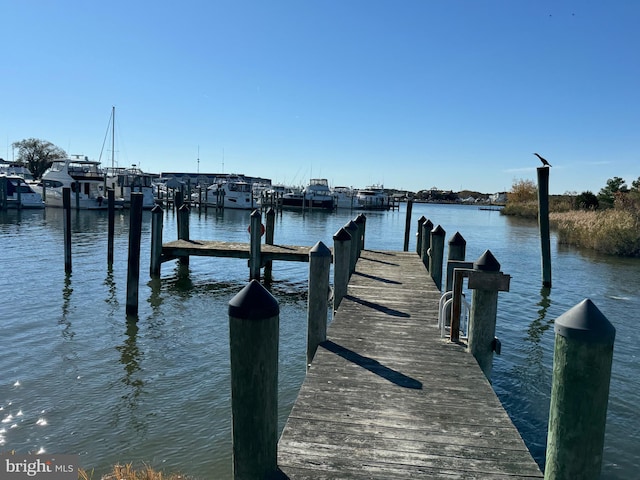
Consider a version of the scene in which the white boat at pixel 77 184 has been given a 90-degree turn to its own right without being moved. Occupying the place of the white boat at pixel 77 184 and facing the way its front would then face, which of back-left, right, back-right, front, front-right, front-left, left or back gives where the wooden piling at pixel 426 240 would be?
back-right

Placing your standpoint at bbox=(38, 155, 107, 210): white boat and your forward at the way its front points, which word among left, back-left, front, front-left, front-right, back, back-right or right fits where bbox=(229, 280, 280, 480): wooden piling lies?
back-left

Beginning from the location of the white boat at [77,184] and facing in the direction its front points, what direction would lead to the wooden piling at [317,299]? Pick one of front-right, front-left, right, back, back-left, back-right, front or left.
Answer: back-left

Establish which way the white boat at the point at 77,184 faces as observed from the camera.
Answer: facing away from the viewer and to the left of the viewer

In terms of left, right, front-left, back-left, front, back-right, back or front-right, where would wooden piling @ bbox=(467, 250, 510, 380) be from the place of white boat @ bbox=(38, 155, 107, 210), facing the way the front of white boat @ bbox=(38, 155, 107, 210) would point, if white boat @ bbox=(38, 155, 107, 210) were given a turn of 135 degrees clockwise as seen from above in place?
right

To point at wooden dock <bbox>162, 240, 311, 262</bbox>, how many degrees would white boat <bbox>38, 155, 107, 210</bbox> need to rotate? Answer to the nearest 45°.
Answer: approximately 135° to its left

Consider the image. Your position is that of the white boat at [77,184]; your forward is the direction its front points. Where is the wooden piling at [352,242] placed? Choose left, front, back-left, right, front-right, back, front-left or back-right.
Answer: back-left

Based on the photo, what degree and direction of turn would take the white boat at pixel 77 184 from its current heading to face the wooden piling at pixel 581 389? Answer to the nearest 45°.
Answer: approximately 135° to its left

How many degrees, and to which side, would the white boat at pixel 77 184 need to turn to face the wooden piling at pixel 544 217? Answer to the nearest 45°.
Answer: approximately 135° to its left

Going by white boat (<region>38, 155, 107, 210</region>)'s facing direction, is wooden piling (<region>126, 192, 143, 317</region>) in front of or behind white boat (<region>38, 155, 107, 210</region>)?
behind

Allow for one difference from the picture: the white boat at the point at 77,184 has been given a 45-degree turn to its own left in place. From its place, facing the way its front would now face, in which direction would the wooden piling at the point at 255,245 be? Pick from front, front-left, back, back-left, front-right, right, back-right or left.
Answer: left

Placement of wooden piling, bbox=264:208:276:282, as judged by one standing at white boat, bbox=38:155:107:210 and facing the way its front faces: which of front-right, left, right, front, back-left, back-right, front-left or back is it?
back-left

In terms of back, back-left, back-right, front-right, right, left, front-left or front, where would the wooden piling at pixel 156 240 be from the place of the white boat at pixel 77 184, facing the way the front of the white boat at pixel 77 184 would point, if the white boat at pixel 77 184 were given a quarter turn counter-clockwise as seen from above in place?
front-left

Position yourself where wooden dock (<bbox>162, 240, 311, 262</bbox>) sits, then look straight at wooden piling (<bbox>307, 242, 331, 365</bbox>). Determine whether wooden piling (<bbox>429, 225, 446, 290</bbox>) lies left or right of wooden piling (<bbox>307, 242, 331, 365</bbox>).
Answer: left
